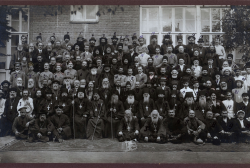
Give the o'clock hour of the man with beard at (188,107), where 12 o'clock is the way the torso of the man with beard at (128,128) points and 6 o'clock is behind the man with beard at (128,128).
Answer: the man with beard at (188,107) is roughly at 9 o'clock from the man with beard at (128,128).

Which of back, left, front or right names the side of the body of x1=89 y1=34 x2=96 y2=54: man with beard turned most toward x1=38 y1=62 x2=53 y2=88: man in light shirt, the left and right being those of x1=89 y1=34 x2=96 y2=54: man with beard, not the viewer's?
right

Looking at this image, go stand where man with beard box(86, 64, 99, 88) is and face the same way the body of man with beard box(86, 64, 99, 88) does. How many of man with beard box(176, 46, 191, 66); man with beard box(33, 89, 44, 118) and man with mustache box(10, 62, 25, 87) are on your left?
1

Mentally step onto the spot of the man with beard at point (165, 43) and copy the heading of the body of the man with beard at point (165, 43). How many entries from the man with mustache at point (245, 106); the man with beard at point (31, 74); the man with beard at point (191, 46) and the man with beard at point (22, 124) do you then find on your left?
2

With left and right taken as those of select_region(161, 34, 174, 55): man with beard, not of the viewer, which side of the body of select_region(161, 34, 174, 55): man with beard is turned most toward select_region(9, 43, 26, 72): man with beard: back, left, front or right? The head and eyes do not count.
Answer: right

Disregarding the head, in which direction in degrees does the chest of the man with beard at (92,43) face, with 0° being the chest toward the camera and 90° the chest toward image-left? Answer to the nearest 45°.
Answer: approximately 0°
